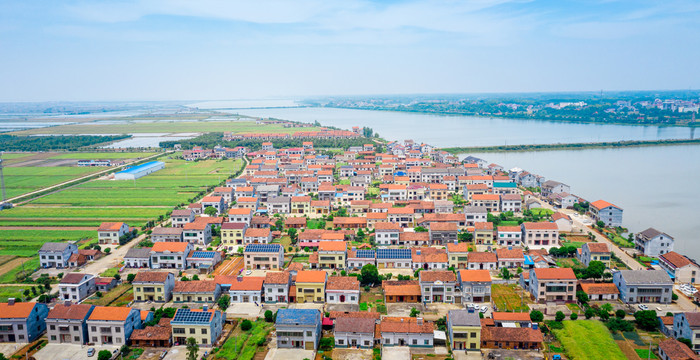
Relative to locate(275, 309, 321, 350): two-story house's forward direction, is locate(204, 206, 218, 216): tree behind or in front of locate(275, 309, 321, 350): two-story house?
behind

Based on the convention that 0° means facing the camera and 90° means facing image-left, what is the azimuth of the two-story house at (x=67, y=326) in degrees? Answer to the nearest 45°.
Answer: approximately 0°

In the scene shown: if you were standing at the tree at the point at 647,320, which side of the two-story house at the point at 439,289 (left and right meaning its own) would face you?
left

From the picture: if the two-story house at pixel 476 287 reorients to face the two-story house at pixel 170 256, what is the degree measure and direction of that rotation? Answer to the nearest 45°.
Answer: approximately 90° to its right

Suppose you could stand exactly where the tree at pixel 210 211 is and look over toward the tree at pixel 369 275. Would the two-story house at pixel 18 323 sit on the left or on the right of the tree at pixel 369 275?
right

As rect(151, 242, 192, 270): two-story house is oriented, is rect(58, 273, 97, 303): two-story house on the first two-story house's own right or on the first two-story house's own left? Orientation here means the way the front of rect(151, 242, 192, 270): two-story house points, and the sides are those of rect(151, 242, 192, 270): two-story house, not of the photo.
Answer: on the first two-story house's own right

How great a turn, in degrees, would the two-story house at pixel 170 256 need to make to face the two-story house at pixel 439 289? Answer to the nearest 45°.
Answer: approximately 45° to its left
